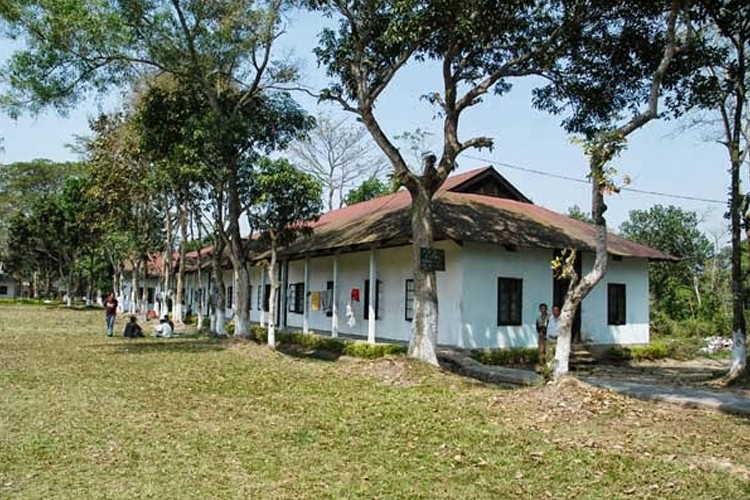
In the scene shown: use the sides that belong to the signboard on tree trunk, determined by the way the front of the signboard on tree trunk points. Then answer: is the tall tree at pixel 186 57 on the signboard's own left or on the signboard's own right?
on the signboard's own right

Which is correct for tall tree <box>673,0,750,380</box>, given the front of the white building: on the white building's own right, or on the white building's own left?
on the white building's own left

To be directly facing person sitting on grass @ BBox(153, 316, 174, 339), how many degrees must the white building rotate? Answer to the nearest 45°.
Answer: approximately 45° to its right

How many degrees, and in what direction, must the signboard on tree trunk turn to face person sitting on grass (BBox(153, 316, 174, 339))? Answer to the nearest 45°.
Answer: approximately 135° to its right

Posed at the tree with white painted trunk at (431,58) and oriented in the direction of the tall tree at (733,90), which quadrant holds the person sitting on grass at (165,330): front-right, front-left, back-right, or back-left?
back-left

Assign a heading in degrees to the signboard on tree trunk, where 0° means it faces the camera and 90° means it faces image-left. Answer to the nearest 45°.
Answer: approximately 0°

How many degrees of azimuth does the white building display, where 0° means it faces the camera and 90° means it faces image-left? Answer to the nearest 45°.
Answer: approximately 45°

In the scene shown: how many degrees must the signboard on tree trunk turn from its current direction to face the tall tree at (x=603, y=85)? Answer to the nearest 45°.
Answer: approximately 90° to its left
